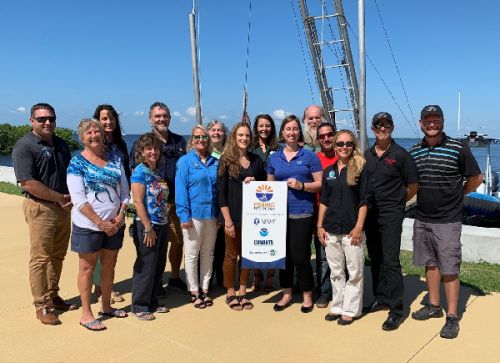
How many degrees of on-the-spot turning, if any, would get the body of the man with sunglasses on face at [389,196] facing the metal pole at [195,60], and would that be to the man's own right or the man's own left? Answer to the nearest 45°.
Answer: approximately 90° to the man's own right

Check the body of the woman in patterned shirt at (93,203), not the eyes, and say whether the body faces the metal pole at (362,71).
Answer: no

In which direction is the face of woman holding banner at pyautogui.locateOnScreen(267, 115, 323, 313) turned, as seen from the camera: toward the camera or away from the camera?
toward the camera

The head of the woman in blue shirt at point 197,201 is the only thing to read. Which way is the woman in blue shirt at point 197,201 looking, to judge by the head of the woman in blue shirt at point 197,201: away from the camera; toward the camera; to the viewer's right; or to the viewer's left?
toward the camera

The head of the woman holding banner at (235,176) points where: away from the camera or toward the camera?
toward the camera

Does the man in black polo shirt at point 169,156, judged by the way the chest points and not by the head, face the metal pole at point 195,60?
no

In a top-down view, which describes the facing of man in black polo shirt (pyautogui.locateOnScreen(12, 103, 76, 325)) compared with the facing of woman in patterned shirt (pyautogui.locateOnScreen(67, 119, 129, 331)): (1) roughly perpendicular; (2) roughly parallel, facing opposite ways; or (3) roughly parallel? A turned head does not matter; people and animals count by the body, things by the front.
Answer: roughly parallel

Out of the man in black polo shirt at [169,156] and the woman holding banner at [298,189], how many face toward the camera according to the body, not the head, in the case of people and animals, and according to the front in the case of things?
2

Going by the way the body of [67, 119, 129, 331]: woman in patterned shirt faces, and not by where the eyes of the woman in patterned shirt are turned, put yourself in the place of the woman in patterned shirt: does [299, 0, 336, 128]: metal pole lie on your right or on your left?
on your left

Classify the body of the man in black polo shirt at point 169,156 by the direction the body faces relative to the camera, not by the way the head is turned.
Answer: toward the camera

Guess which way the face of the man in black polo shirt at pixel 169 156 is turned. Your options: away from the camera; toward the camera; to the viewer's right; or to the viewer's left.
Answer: toward the camera

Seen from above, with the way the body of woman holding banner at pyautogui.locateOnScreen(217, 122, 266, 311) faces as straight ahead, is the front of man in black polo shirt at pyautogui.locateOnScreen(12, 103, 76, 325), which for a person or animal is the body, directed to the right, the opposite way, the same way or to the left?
the same way

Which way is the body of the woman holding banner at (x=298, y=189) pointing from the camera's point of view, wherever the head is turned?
toward the camera

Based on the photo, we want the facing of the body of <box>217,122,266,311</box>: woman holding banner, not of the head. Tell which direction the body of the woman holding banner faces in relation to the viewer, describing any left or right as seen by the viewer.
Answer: facing the viewer and to the right of the viewer

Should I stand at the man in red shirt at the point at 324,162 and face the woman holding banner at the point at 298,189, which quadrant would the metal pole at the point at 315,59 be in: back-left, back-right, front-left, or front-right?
back-right

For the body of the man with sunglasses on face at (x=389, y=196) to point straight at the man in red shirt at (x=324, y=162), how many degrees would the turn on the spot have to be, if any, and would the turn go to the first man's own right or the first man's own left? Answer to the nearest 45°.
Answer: approximately 90° to the first man's own right
